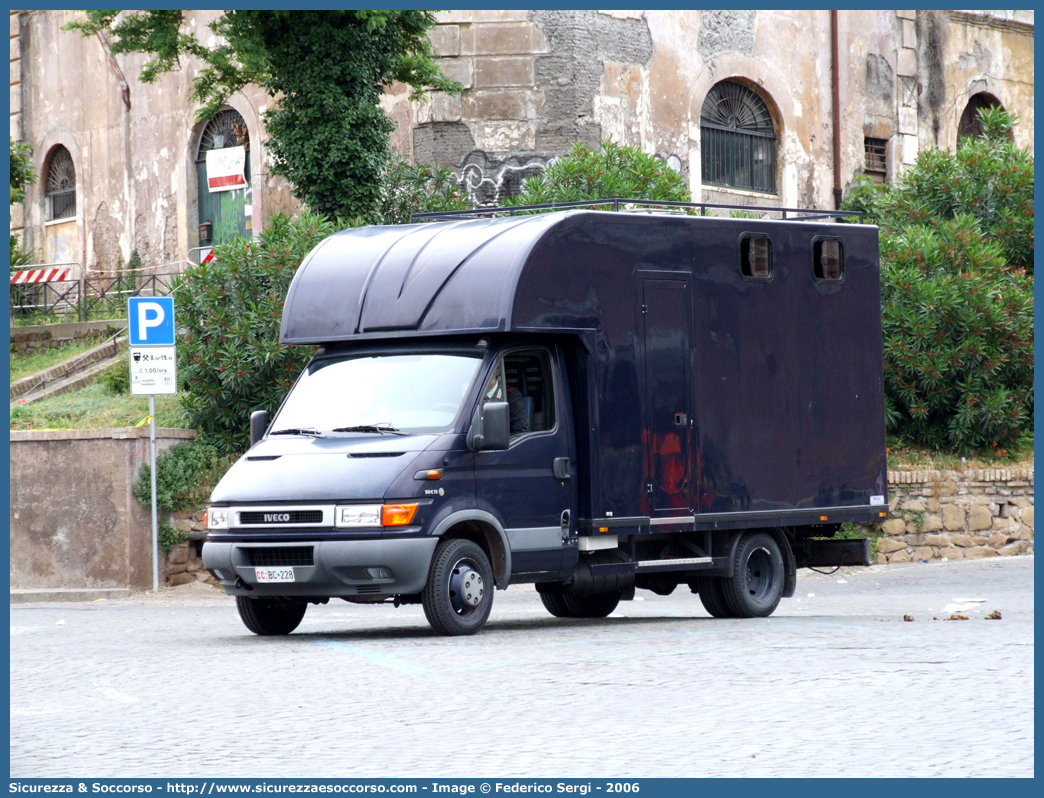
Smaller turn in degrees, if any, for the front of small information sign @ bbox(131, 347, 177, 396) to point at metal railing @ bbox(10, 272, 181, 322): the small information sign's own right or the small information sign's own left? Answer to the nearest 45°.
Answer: approximately 180°

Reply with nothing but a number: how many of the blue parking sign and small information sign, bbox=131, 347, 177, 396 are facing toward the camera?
2

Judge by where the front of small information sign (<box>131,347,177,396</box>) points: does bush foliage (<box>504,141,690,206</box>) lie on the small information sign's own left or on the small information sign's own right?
on the small information sign's own left

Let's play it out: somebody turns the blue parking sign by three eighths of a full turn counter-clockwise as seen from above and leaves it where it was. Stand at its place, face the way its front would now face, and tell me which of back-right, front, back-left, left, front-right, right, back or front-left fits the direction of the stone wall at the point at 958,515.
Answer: front-right

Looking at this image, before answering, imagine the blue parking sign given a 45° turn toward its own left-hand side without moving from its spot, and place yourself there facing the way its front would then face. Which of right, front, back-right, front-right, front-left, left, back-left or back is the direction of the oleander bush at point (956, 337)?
front-left

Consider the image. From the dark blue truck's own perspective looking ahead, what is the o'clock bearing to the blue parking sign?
The blue parking sign is roughly at 3 o'clock from the dark blue truck.

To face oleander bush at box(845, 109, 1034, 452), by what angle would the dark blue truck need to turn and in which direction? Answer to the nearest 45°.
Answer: approximately 180°

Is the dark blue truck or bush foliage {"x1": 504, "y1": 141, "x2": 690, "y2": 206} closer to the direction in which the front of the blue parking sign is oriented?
the dark blue truck

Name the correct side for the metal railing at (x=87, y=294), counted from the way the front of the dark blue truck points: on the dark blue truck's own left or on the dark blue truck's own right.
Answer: on the dark blue truck's own right

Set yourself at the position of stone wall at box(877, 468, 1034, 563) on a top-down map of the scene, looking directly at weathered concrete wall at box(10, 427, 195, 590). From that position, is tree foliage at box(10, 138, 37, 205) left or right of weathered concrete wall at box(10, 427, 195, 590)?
right

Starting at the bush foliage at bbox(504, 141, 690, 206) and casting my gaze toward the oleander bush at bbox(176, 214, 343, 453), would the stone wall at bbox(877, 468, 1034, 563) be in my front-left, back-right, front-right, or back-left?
back-left

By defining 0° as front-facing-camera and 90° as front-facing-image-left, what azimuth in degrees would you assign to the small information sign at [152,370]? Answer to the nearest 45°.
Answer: approximately 0°
